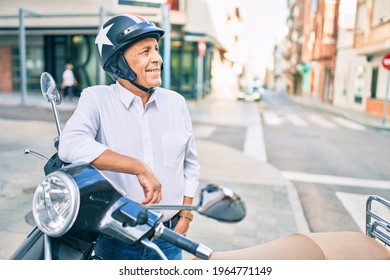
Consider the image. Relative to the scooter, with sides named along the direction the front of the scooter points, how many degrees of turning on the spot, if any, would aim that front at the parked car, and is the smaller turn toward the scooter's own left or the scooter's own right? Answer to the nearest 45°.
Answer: approximately 135° to the scooter's own right
